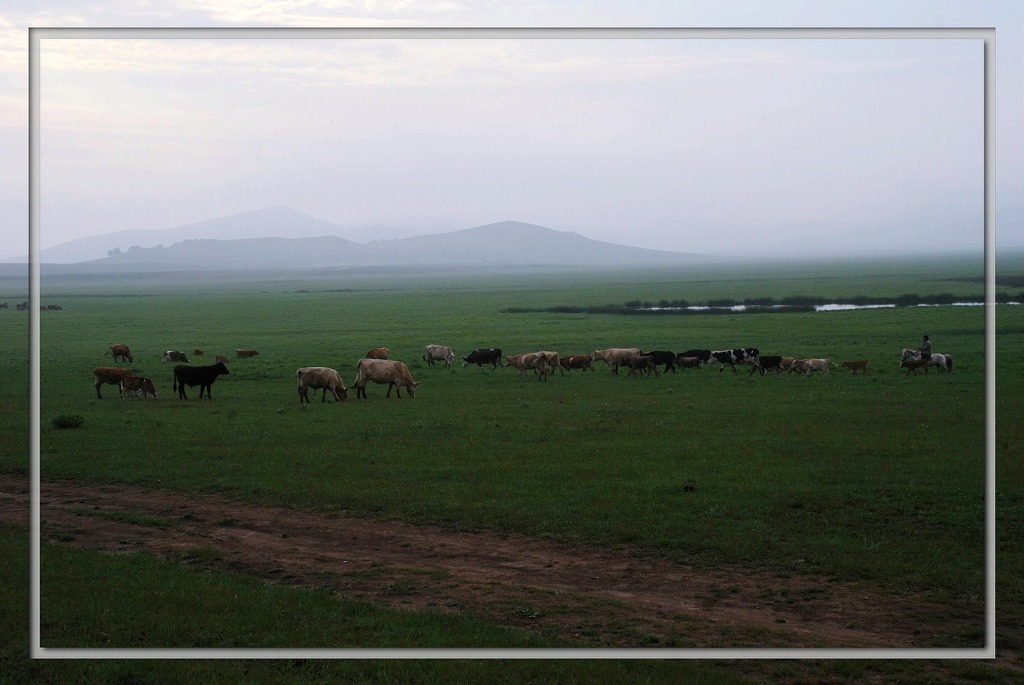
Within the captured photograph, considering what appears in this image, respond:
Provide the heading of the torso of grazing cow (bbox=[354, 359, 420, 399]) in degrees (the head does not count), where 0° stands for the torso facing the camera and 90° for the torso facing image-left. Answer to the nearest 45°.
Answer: approximately 270°

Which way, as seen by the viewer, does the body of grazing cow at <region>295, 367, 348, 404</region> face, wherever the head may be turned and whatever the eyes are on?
to the viewer's right

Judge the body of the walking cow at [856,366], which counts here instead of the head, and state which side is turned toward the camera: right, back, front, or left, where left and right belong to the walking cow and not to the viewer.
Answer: left

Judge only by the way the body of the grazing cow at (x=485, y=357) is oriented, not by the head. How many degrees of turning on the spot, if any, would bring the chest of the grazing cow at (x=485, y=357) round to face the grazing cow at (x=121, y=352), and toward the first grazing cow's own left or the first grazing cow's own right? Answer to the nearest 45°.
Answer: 0° — it already faces it

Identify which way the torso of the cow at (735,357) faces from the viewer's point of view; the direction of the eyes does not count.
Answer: to the viewer's left

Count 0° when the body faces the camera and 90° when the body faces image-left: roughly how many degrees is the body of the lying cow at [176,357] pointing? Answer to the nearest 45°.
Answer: approximately 270°

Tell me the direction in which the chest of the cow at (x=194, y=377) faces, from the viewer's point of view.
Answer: to the viewer's right

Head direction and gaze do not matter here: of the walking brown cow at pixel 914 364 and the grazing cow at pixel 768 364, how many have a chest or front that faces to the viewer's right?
0

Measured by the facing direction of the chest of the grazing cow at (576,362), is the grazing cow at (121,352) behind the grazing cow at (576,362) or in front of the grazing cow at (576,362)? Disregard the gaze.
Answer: in front

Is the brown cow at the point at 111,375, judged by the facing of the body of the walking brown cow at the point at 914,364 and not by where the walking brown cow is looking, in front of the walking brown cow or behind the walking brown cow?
in front

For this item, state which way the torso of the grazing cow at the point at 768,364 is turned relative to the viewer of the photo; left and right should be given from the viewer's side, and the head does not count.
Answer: facing to the left of the viewer
